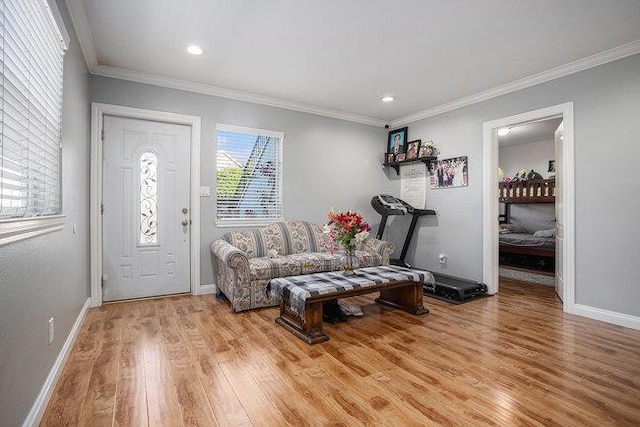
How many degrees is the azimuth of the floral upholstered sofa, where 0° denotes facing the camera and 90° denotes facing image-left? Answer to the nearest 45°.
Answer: approximately 315°

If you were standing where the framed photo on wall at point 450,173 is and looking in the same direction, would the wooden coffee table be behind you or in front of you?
in front

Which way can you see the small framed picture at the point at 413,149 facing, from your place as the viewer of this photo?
facing the viewer and to the left of the viewer

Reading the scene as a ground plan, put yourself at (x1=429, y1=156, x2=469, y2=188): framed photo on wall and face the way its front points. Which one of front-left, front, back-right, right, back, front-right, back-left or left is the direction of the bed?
back

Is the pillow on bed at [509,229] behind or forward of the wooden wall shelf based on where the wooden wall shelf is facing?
behind

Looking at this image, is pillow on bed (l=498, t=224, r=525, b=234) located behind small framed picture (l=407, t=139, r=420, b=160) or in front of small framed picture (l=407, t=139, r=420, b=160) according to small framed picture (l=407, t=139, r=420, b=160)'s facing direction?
behind

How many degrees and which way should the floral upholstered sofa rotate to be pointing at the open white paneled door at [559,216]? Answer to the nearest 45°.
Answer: approximately 45° to its left

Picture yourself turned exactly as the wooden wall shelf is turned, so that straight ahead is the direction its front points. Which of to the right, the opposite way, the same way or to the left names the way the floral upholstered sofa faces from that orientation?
to the left

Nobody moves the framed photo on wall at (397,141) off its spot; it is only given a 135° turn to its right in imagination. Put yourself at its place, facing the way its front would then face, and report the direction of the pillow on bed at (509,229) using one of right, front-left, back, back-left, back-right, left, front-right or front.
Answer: front-right

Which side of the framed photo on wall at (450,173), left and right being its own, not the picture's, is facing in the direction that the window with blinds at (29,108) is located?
front

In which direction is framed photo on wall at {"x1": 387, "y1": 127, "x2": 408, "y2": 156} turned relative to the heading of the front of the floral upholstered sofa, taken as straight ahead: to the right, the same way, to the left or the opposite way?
to the right

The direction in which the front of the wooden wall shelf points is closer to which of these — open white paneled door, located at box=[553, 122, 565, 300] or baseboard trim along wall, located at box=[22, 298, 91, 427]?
the baseboard trim along wall
